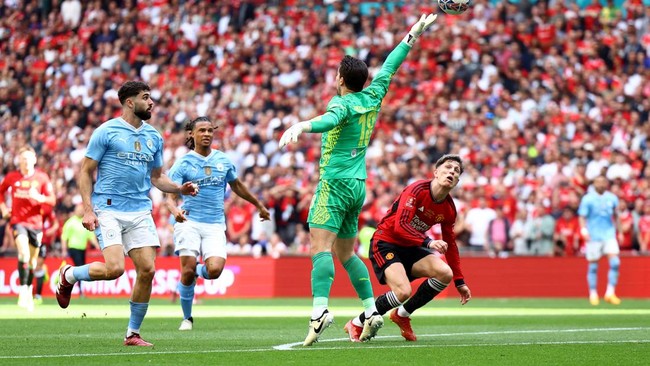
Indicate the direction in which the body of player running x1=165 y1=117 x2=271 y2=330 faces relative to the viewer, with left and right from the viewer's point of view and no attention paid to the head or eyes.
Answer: facing the viewer

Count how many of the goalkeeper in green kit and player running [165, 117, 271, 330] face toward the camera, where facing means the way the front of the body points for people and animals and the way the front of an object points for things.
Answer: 1

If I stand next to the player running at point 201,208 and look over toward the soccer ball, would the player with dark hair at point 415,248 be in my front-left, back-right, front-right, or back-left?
front-right

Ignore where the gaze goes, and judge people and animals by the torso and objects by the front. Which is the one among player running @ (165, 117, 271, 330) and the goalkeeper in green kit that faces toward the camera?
the player running

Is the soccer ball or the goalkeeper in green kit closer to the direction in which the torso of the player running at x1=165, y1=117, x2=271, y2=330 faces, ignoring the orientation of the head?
the goalkeeper in green kit

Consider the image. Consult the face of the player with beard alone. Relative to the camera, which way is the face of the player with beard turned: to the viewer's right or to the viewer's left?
to the viewer's right

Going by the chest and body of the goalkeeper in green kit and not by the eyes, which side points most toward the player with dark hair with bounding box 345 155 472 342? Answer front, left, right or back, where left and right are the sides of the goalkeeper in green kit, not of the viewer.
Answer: right

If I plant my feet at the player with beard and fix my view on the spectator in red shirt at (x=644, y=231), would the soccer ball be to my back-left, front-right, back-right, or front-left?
front-right
